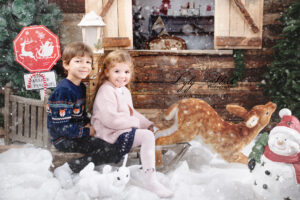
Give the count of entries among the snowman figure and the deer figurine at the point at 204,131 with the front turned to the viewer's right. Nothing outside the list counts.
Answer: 1

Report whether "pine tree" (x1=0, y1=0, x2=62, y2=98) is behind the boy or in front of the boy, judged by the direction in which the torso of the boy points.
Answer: behind

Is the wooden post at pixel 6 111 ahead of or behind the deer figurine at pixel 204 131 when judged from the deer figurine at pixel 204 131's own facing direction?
behind

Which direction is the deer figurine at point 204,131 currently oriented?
to the viewer's right

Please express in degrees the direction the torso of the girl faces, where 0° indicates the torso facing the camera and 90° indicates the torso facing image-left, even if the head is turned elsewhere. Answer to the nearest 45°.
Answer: approximately 315°
